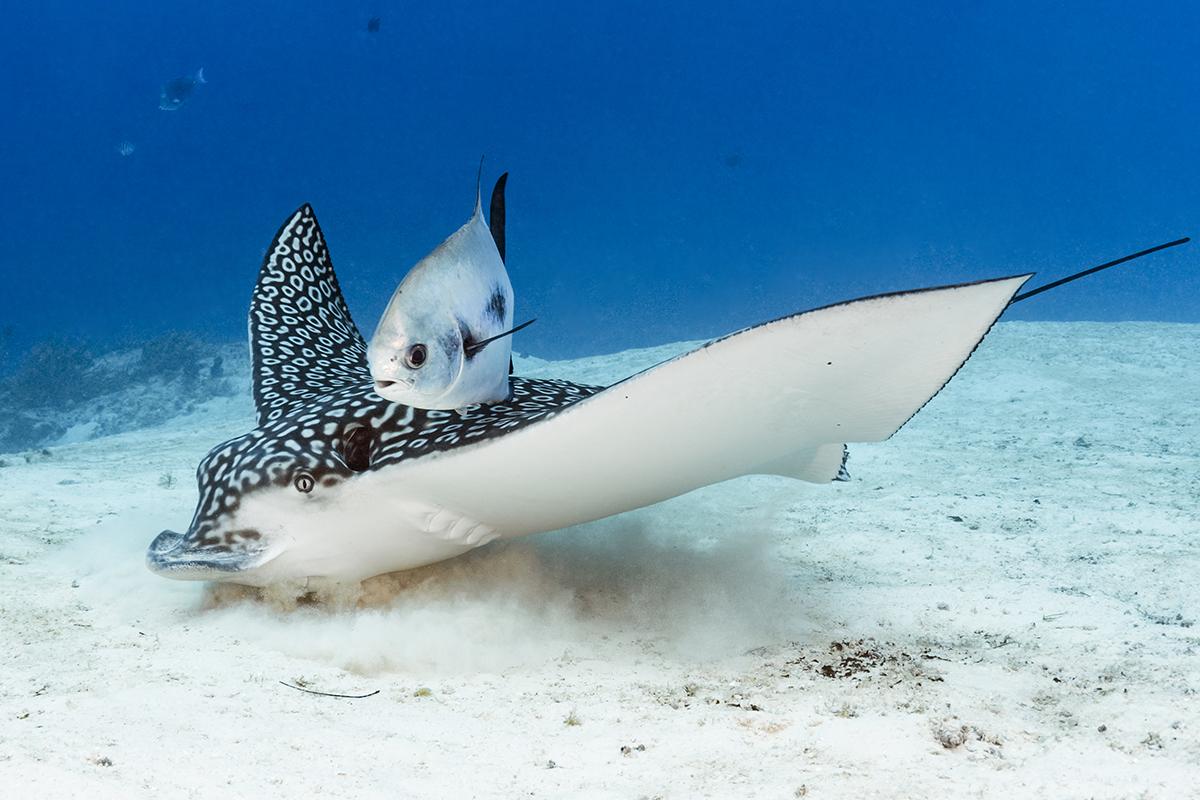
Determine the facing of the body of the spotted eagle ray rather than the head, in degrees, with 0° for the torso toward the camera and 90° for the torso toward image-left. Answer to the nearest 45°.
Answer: approximately 45°

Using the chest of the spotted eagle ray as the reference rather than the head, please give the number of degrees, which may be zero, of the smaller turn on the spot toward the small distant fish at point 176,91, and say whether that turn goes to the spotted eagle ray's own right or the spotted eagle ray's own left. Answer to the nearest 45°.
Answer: approximately 90° to the spotted eagle ray's own right
